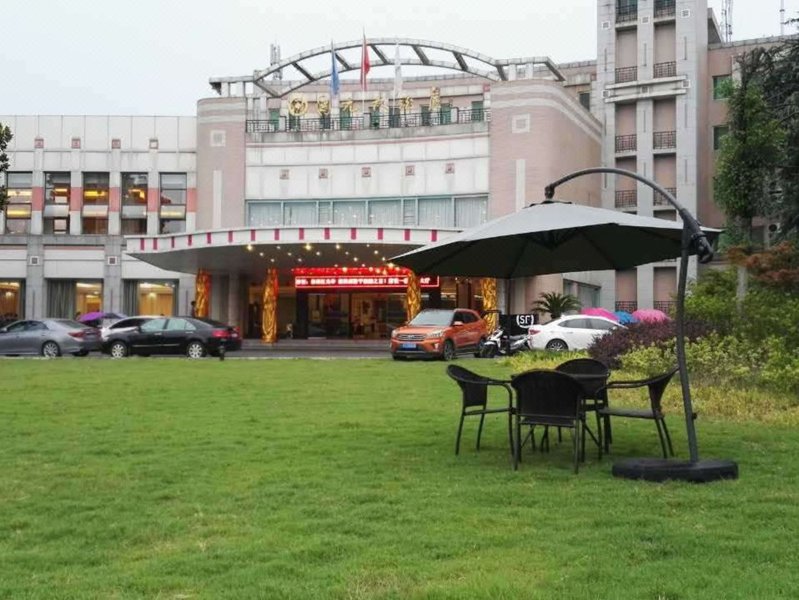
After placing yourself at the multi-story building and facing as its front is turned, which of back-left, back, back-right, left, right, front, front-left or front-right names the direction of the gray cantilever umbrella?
front

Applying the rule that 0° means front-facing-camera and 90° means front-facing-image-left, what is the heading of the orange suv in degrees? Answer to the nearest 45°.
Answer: approximately 45°

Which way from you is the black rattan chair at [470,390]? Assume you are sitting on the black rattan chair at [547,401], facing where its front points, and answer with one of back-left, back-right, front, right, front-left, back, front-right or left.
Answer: front-left

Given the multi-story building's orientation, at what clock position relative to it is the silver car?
The silver car is roughly at 1 o'clock from the multi-story building.

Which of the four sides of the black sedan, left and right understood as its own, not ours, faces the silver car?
front

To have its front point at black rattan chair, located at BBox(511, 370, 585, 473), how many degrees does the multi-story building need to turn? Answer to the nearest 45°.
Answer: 0° — it already faces it

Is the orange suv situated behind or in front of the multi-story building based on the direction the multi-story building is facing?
in front

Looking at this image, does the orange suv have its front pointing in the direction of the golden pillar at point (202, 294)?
no

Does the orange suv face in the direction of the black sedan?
no

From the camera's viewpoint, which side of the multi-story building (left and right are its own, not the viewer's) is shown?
front

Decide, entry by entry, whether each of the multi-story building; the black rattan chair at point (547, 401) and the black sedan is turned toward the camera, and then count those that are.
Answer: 1

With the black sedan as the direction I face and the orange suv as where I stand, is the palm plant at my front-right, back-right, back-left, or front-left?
back-right

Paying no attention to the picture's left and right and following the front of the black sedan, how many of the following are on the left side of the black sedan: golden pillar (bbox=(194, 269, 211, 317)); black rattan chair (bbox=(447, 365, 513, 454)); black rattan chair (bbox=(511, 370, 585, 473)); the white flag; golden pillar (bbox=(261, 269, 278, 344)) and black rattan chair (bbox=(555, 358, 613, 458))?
3

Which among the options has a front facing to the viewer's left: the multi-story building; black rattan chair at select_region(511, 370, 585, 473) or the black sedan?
the black sedan

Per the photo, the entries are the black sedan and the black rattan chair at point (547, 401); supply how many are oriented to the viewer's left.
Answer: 1

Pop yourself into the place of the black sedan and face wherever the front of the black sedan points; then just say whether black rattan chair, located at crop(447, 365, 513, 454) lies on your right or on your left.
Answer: on your left

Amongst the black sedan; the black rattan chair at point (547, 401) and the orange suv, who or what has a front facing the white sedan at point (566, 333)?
the black rattan chair

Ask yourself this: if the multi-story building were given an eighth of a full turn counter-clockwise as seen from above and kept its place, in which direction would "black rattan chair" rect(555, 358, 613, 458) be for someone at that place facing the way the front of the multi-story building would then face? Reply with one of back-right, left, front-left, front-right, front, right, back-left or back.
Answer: front-right

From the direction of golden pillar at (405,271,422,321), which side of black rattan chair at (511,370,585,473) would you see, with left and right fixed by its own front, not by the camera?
front

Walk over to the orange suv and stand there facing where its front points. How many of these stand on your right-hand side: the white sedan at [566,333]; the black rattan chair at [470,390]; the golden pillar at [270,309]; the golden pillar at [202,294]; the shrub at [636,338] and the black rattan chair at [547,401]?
2

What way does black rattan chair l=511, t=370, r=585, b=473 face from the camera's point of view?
away from the camera
